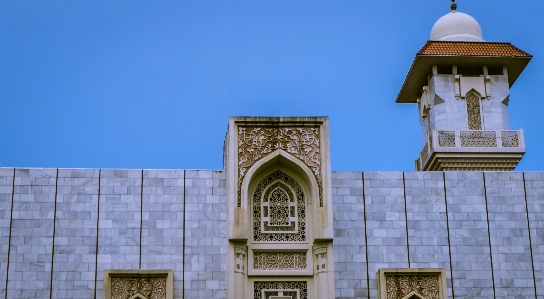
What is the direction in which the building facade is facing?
toward the camera

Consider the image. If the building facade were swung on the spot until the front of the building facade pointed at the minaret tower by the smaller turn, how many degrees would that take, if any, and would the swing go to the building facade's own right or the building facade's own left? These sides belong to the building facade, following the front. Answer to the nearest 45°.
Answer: approximately 135° to the building facade's own left
